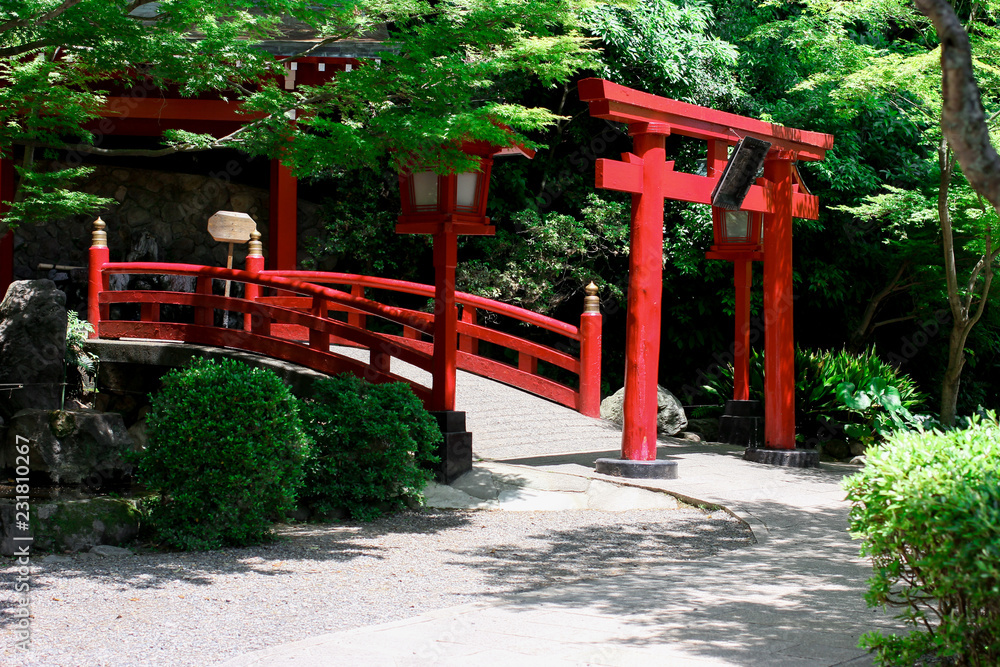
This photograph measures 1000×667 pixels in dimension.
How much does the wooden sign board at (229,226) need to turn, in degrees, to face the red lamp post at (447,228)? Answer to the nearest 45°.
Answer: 0° — it already faces it

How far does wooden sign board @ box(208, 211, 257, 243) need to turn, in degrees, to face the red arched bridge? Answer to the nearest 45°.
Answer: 0° — it already faces it

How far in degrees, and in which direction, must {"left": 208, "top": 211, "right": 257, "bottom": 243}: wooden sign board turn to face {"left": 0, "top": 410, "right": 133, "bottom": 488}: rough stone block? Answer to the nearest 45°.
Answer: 0° — it already faces it

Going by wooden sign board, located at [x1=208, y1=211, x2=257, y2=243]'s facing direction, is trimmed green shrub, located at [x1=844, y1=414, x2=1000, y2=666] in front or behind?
in front

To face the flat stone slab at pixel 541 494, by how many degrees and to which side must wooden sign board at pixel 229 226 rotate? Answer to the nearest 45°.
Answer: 0° — it already faces it

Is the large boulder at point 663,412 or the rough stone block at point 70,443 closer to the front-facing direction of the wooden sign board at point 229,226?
the rough stone block

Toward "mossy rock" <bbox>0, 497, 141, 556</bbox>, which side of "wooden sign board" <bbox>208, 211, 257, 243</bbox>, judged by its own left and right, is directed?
front

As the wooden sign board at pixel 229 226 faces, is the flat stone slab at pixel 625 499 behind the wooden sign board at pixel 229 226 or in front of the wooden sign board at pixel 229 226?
in front

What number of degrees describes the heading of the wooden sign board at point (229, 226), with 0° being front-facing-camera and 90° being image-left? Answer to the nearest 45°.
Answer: approximately 0°

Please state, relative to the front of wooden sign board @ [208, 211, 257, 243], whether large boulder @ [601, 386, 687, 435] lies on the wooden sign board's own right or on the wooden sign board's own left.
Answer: on the wooden sign board's own left
